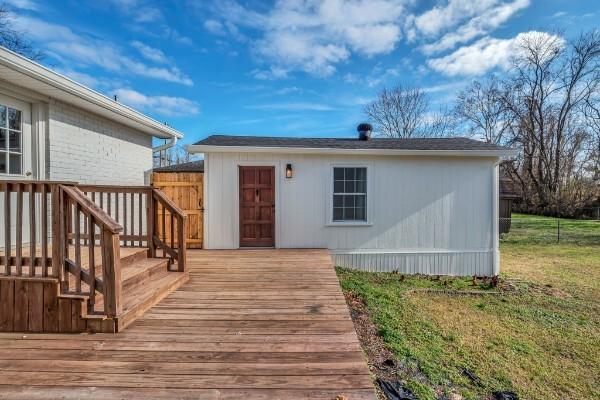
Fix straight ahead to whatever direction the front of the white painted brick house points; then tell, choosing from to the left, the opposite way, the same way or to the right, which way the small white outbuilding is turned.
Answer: to the right

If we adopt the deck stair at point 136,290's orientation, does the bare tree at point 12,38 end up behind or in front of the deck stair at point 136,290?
behind

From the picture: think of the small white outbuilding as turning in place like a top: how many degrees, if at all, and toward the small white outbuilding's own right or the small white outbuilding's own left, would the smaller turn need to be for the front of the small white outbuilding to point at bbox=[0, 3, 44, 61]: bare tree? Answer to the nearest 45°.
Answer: approximately 90° to the small white outbuilding's own right

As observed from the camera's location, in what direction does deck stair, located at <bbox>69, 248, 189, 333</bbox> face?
facing the viewer and to the right of the viewer

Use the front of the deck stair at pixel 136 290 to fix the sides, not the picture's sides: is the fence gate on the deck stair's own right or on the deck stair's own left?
on the deck stair's own left

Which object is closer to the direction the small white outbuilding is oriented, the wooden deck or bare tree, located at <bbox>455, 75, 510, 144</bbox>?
the wooden deck

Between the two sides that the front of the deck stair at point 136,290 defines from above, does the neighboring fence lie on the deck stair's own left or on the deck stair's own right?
on the deck stair's own left

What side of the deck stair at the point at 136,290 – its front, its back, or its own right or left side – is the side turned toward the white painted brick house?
back

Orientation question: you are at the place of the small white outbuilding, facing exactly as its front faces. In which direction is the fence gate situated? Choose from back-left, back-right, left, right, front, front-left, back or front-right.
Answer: right
